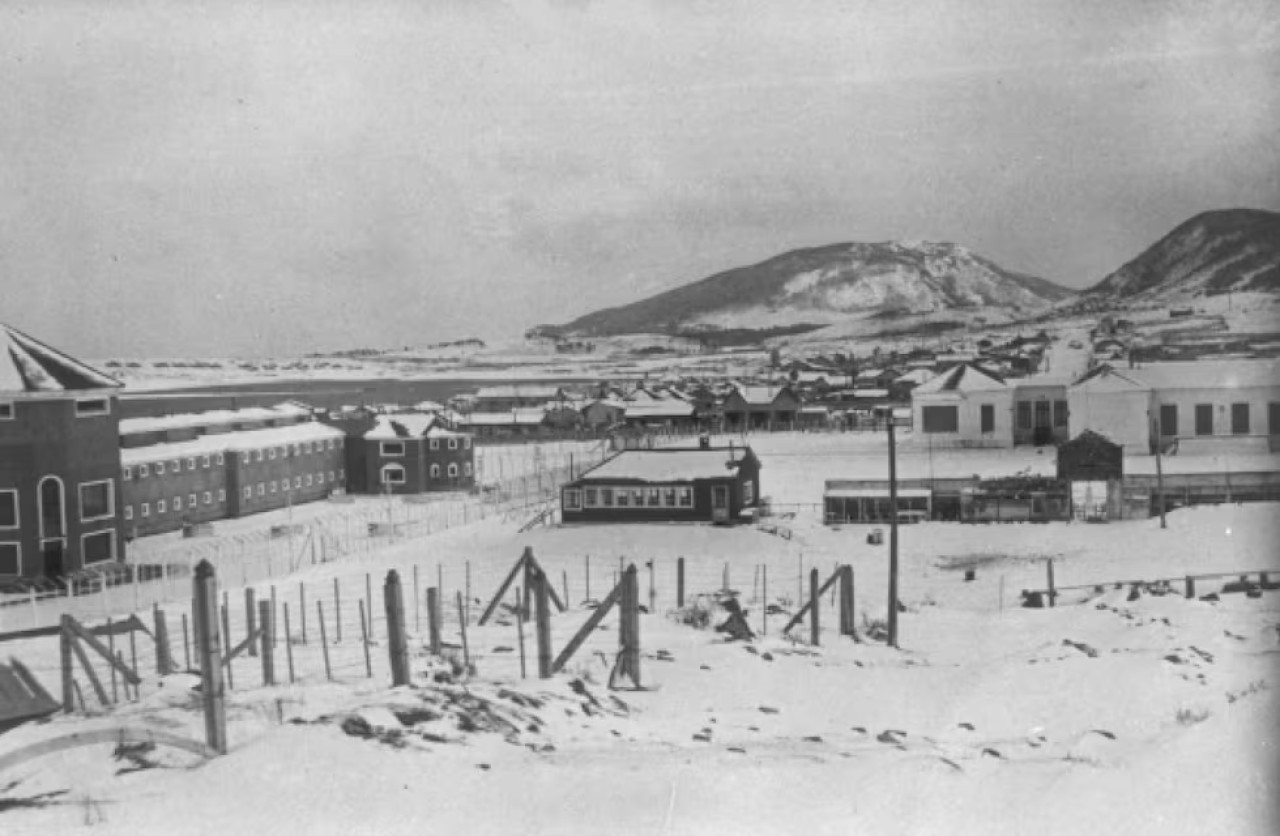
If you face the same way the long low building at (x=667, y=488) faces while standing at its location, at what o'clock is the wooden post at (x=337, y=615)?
The wooden post is roughly at 2 o'clock from the long low building.

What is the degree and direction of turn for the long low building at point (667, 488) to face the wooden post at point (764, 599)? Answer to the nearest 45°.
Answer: approximately 45° to its left

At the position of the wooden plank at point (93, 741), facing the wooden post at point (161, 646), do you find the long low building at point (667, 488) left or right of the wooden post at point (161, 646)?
right

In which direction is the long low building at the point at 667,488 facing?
toward the camera

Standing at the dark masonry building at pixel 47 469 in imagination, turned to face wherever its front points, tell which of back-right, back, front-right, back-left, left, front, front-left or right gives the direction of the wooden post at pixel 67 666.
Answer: front

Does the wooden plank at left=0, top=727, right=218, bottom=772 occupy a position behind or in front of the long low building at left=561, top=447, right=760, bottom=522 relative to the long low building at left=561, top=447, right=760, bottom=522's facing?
in front

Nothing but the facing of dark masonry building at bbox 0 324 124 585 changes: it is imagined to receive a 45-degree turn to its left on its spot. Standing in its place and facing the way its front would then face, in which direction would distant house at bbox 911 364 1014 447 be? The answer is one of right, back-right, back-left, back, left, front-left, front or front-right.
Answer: front-left

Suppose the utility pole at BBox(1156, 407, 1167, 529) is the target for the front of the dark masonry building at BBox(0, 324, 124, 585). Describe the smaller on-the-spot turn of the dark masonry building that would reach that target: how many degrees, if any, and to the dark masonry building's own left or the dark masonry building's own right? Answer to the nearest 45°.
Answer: approximately 90° to the dark masonry building's own left

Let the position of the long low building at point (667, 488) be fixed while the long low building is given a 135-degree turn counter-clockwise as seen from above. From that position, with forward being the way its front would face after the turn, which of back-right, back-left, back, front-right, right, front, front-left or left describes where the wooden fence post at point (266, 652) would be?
back

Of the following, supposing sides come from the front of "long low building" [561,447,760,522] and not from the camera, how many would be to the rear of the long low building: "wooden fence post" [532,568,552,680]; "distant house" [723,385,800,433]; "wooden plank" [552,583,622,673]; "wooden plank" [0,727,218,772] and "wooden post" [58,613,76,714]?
1

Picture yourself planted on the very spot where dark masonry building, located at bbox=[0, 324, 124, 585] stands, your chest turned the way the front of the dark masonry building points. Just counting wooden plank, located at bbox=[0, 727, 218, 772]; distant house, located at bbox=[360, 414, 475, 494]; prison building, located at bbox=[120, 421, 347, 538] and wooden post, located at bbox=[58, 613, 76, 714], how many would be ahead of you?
2

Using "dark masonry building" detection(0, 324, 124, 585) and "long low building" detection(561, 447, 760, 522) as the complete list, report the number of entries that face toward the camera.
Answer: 2

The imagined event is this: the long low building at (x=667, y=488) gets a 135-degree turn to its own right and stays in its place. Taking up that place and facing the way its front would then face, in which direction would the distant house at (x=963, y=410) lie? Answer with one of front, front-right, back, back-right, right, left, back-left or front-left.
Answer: back-right

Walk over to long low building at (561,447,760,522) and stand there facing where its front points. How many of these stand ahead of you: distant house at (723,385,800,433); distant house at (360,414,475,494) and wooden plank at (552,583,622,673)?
1
